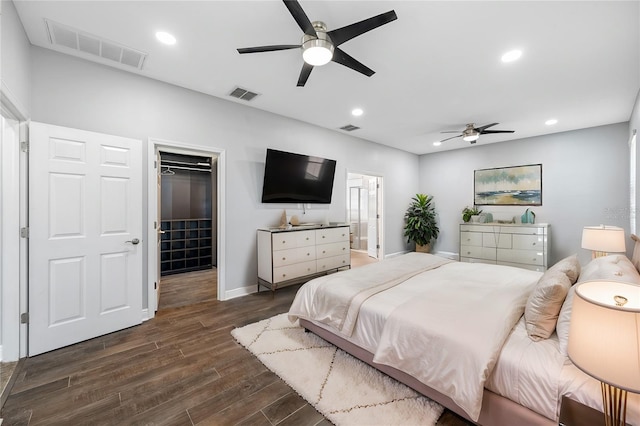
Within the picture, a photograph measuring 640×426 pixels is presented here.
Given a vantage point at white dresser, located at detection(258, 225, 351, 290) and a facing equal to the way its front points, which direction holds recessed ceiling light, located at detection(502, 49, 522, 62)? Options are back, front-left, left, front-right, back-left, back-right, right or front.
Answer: front

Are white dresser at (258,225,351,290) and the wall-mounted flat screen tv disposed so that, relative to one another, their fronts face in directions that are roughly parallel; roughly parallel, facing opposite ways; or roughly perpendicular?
roughly parallel

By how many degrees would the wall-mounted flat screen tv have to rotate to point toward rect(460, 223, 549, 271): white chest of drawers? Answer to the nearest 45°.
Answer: approximately 45° to its left

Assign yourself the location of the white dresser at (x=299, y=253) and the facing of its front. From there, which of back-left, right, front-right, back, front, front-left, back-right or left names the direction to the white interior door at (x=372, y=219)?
left

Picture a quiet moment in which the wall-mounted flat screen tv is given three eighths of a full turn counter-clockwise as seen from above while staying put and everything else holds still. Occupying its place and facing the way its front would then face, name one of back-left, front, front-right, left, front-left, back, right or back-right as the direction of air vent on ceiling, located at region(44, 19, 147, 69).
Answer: back-left

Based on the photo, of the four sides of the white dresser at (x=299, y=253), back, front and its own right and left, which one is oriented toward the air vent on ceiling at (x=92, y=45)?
right

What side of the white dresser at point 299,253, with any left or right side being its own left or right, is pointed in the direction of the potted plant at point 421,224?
left

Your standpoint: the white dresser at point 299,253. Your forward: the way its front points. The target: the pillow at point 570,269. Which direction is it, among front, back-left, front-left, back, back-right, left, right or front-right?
front

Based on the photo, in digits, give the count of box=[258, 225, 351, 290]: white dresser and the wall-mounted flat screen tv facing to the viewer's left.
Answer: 0

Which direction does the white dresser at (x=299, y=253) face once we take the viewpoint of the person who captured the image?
facing the viewer and to the right of the viewer

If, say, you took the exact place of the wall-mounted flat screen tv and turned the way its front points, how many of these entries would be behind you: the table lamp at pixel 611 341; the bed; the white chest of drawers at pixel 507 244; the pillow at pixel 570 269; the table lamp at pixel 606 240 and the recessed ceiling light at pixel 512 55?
0

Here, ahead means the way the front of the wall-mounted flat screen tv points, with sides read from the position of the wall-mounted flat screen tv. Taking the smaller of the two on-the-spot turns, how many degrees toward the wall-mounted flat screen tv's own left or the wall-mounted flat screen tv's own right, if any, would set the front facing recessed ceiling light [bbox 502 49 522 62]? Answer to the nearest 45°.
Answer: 0° — it already faces it

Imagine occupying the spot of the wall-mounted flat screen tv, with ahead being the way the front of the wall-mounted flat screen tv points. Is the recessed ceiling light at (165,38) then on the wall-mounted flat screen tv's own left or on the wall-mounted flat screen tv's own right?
on the wall-mounted flat screen tv's own right

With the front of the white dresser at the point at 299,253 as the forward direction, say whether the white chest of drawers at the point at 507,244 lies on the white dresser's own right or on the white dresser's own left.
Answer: on the white dresser's own left
